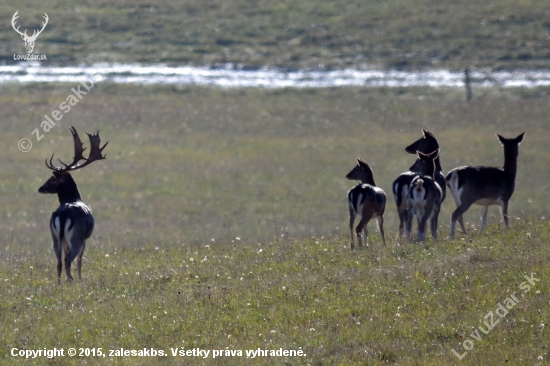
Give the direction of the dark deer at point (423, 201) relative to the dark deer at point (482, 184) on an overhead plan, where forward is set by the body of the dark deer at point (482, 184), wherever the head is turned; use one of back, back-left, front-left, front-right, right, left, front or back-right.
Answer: back

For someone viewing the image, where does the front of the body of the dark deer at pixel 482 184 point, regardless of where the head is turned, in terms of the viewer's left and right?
facing away from the viewer and to the right of the viewer
